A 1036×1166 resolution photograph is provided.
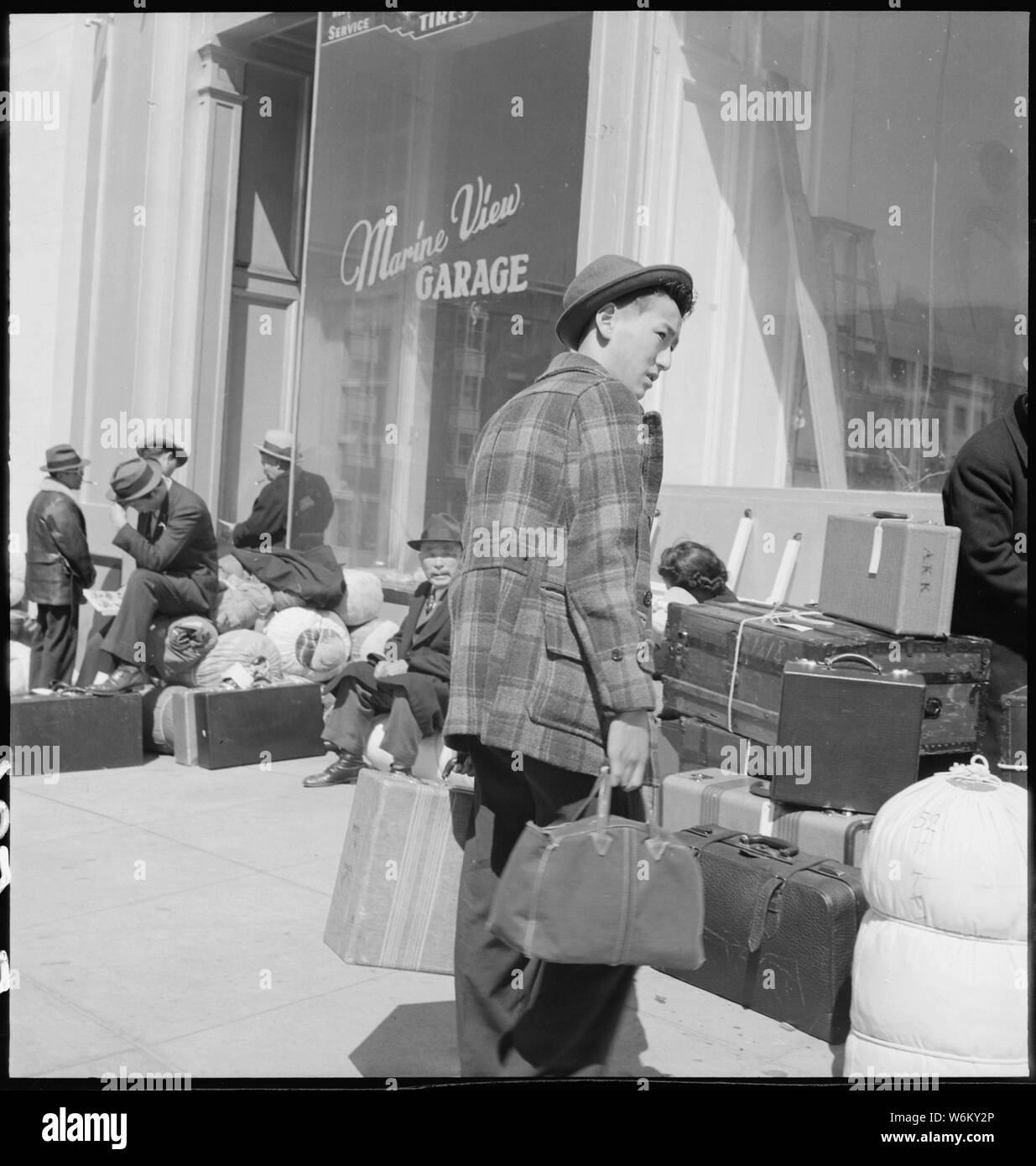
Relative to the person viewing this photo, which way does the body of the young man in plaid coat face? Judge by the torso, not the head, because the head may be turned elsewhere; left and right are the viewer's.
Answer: facing away from the viewer and to the right of the viewer

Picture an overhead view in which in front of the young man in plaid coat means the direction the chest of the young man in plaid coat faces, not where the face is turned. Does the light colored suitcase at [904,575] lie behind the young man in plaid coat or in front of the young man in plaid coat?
in front

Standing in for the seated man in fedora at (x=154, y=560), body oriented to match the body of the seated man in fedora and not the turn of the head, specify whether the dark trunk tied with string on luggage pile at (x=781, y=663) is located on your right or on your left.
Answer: on your left

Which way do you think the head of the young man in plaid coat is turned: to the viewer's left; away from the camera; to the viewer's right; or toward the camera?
to the viewer's right

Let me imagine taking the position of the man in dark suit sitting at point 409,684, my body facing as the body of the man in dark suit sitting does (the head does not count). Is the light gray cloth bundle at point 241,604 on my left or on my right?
on my right

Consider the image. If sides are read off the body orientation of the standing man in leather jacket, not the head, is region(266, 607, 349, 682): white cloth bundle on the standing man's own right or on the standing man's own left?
on the standing man's own right

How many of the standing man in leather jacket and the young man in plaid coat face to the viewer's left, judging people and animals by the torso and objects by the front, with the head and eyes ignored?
0
